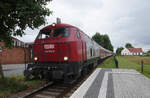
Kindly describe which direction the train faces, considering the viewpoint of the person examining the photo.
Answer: facing the viewer and to the left of the viewer

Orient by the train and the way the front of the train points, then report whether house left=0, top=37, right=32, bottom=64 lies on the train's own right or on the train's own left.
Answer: on the train's own right
